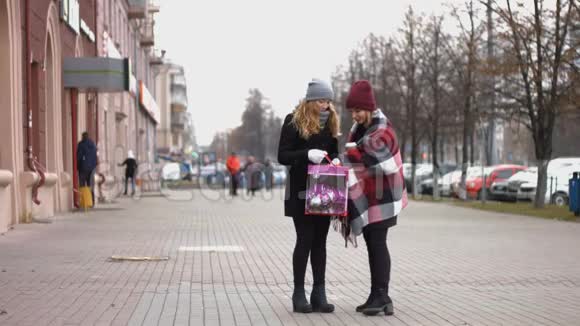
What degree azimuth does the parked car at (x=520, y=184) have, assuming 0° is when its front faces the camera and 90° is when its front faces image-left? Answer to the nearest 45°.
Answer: approximately 45°

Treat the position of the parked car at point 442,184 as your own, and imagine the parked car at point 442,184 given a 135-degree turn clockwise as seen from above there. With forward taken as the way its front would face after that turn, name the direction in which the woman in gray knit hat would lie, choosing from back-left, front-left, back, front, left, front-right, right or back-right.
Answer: back

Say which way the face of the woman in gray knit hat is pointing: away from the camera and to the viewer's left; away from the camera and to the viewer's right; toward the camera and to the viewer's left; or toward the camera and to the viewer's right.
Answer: toward the camera and to the viewer's right

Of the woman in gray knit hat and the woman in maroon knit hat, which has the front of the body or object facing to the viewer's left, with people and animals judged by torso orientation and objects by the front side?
the woman in maroon knit hat

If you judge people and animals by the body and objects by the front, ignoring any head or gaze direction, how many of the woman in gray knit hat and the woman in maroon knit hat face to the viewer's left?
1

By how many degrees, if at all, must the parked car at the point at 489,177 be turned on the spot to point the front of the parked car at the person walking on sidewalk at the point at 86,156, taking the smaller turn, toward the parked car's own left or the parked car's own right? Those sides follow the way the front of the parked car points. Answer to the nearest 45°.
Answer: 0° — it already faces them

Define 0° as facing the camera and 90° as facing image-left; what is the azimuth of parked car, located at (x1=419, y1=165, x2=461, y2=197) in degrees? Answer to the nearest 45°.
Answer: approximately 45°

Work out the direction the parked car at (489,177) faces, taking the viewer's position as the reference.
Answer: facing the viewer and to the left of the viewer

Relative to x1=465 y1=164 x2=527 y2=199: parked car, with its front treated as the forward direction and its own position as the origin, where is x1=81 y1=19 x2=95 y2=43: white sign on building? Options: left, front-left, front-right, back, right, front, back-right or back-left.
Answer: front

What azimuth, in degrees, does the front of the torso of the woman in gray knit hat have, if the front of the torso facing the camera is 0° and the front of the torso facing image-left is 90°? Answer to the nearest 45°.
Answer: approximately 315°

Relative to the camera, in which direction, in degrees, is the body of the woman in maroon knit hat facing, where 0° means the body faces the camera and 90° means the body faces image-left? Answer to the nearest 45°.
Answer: approximately 90°

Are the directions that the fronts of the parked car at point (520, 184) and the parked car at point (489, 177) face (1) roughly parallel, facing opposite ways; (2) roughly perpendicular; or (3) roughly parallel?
roughly parallel
